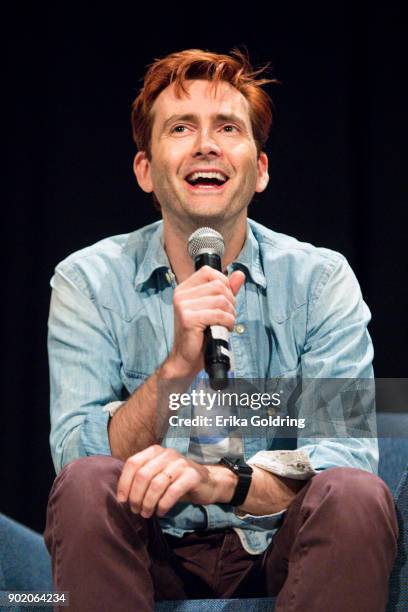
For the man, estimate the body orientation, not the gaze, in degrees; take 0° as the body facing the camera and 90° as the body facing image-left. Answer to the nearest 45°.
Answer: approximately 0°
